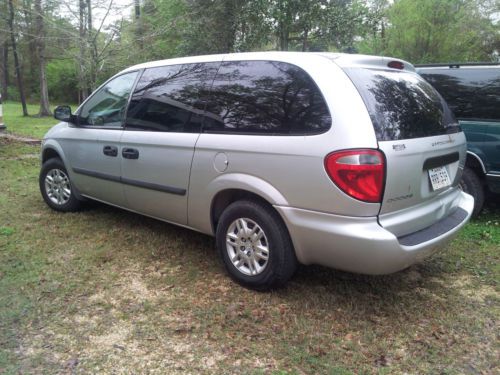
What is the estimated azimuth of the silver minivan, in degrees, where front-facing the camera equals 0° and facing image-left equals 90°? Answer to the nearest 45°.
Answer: approximately 135°

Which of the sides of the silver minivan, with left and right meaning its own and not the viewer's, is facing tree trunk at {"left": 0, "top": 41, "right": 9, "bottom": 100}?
front

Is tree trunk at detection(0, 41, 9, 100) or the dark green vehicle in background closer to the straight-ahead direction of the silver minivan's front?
the tree trunk

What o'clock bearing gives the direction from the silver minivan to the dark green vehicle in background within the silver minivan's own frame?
The dark green vehicle in background is roughly at 3 o'clock from the silver minivan.
